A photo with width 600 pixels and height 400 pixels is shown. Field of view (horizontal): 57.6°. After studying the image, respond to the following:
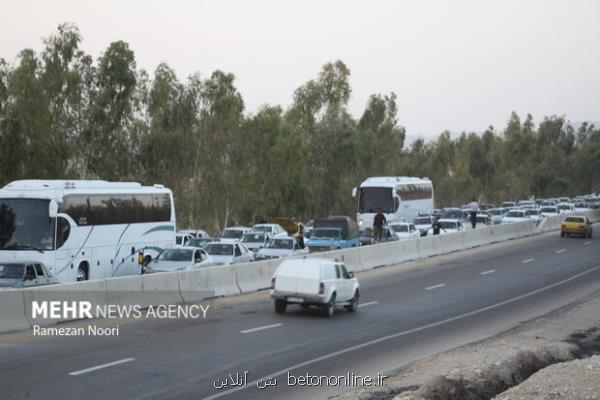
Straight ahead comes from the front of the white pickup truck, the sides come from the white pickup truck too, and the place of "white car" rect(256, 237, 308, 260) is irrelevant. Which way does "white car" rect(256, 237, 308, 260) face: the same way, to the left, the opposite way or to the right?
the opposite way

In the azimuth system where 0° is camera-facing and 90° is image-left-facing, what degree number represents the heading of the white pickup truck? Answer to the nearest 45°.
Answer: approximately 225°

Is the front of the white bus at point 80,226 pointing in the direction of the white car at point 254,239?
no

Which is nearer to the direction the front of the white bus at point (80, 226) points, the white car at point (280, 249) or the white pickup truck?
the white pickup truck

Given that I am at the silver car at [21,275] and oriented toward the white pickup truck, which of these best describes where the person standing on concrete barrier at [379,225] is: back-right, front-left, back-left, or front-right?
front-left

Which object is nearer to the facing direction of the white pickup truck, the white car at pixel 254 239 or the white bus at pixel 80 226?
the white car

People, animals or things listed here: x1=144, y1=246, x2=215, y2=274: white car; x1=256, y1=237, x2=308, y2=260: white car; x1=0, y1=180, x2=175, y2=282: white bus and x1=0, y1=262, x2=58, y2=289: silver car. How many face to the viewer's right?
0

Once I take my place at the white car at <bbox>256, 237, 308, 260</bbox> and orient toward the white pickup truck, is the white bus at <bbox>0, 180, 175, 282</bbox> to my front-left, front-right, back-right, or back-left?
front-right

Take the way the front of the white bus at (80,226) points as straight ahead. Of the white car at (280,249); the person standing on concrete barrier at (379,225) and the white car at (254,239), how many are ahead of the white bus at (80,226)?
0

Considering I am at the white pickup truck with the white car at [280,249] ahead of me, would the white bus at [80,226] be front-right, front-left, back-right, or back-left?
front-left

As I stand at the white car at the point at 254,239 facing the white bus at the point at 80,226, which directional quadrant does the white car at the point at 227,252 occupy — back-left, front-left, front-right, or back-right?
front-left

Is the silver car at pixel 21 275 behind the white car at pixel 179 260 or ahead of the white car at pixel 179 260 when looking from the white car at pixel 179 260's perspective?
ahead

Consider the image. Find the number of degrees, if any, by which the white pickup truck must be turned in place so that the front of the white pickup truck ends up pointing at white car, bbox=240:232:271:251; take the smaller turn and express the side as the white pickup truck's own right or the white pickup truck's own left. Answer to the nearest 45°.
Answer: approximately 45° to the white pickup truck's own left

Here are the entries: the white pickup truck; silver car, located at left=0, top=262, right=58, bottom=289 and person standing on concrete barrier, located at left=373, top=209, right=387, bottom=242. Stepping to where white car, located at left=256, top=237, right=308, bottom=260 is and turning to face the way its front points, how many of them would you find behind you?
1

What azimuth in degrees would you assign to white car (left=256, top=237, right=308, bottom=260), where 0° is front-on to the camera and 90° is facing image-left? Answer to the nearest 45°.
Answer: approximately 45°

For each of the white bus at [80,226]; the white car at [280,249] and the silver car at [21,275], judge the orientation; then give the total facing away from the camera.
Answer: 0

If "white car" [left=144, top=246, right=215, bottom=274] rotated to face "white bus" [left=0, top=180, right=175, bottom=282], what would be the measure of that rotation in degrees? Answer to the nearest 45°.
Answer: approximately 45° to its right

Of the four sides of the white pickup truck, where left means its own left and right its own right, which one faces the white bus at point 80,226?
left

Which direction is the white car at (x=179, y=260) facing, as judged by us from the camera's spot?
facing the viewer and to the left of the viewer

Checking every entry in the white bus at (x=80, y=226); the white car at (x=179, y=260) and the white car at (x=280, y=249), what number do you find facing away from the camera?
0

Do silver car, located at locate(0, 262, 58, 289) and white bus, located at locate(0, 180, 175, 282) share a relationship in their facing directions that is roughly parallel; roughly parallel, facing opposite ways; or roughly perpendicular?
roughly parallel

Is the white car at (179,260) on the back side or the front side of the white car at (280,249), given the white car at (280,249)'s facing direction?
on the front side

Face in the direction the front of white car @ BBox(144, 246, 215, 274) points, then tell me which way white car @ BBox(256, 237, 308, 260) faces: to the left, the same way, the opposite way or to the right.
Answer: the same way
